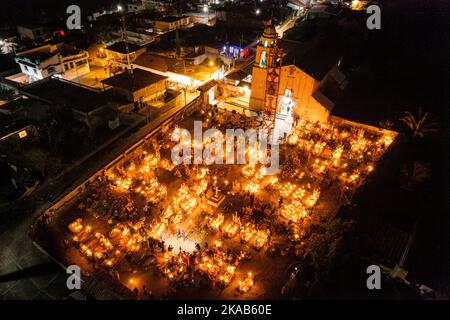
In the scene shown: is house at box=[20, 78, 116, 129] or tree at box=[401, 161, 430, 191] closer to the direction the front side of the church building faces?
the house

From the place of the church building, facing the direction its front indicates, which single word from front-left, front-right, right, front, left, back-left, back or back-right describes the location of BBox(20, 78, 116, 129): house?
front-right

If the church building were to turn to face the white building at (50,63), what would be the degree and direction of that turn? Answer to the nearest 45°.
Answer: approximately 45° to its right

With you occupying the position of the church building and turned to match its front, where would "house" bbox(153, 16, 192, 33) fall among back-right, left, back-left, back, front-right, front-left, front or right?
right

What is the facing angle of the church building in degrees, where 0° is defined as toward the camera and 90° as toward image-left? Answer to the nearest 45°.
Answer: approximately 45°

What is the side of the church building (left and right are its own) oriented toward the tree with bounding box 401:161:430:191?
left

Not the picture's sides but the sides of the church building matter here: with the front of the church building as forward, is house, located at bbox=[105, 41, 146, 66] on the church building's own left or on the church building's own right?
on the church building's own right

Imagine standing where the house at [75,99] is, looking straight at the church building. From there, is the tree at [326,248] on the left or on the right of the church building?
right

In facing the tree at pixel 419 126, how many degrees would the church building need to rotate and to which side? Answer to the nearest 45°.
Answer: approximately 135° to its left

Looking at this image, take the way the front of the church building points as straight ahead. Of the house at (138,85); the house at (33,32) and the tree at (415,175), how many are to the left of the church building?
1
